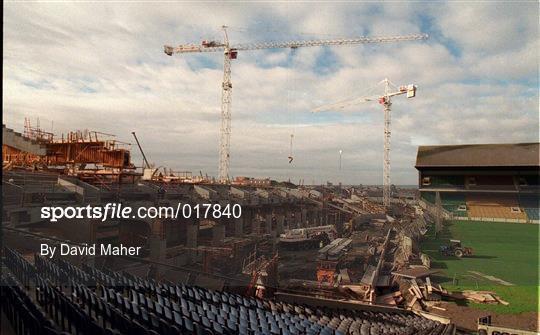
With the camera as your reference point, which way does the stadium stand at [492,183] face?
facing the viewer

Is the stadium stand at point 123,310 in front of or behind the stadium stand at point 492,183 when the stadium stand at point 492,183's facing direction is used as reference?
in front

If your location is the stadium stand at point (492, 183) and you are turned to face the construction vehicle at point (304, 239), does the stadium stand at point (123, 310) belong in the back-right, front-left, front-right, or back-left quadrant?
front-left

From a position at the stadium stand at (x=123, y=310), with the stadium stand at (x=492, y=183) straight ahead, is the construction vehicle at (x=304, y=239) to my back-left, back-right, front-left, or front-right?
front-left
